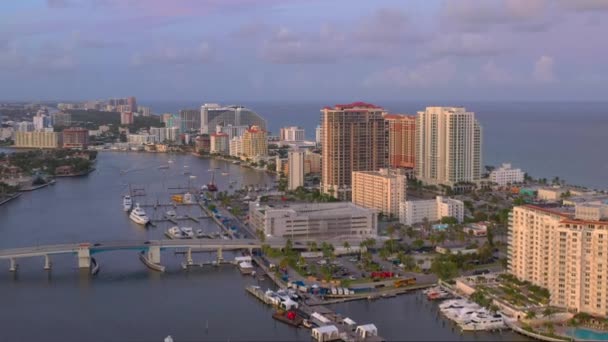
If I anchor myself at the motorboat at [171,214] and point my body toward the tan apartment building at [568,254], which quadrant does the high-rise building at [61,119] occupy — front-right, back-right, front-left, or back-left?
back-left

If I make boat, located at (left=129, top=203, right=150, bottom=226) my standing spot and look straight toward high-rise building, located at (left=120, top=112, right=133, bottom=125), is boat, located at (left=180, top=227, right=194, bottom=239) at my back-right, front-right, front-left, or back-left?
back-right

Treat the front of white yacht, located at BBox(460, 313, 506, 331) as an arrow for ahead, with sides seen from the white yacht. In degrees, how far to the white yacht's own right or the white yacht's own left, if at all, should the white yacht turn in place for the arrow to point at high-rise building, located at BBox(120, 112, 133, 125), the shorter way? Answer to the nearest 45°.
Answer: approximately 45° to the white yacht's own right

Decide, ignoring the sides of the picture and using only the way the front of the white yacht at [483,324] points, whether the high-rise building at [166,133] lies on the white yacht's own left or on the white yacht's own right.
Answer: on the white yacht's own right

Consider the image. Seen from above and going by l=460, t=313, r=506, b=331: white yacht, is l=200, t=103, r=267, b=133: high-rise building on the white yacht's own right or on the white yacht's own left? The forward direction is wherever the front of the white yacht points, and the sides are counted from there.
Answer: on the white yacht's own right

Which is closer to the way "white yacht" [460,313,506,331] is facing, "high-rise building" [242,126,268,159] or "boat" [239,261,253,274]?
the boat

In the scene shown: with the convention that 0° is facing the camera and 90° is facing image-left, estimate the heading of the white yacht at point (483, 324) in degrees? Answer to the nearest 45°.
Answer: approximately 90°

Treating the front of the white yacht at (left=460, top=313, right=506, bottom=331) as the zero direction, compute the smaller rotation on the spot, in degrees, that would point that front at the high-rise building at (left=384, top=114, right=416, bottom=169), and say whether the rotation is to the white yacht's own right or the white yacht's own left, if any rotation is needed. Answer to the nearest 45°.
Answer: approximately 90° to the white yacht's own right

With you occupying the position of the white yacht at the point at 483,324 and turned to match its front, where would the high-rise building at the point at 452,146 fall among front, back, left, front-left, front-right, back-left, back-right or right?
right

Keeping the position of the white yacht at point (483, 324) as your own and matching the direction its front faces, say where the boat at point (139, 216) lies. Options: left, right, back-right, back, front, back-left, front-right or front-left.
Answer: front-right

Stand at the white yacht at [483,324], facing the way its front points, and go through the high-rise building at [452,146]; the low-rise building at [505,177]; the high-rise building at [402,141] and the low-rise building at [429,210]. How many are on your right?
4

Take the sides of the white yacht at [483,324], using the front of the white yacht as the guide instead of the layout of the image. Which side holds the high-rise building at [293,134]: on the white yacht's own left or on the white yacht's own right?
on the white yacht's own right

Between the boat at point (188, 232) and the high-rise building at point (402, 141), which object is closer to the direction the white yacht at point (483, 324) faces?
the boat

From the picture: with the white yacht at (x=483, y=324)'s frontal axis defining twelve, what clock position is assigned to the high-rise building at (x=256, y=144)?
The high-rise building is roughly at 2 o'clock from the white yacht.
